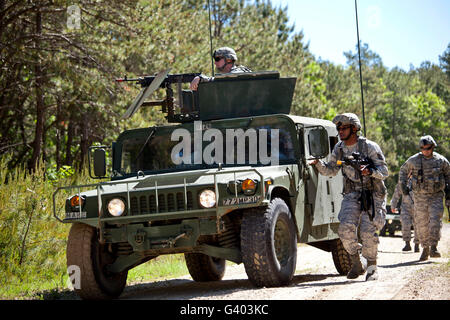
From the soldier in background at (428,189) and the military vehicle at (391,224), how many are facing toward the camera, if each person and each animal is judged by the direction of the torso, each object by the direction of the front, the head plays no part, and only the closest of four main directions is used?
2

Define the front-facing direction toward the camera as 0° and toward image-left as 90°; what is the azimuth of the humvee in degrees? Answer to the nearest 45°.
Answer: approximately 45°

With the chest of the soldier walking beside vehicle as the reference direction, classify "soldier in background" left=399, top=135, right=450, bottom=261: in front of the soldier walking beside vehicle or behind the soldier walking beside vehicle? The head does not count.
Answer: behind

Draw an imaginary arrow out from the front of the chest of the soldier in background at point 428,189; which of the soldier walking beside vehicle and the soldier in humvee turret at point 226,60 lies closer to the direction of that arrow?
the soldier walking beside vehicle
